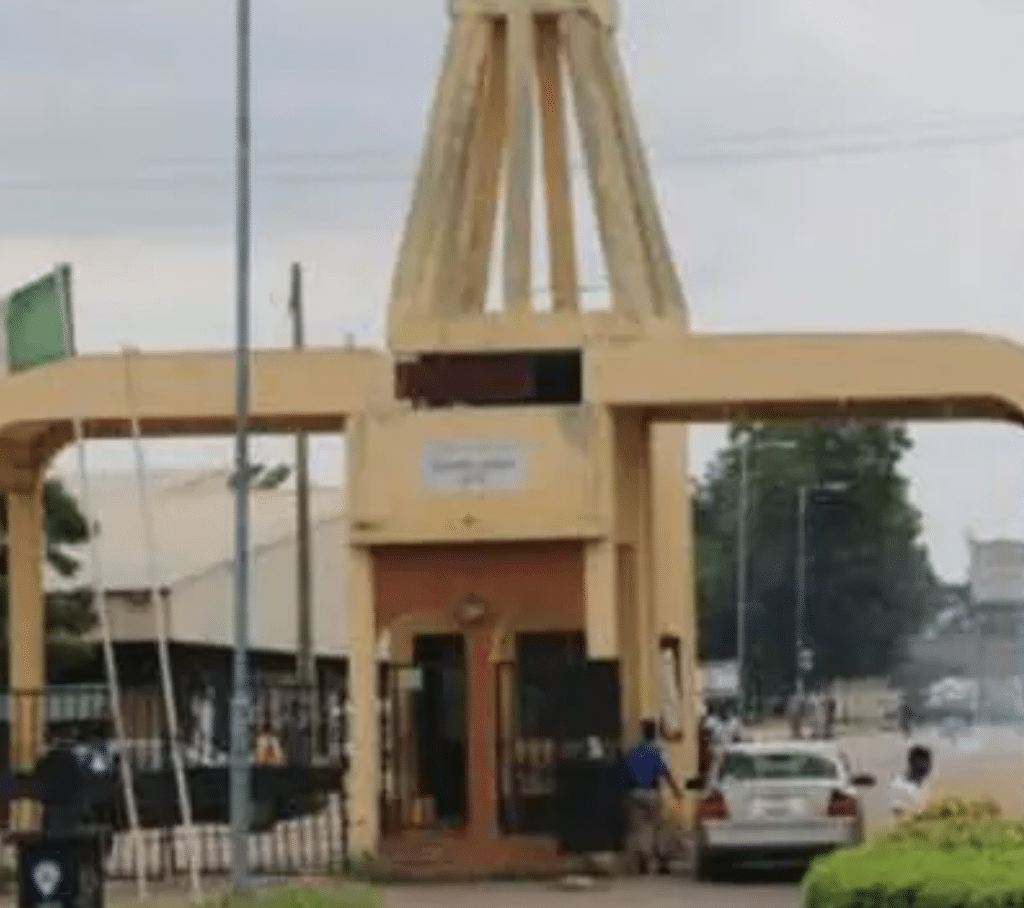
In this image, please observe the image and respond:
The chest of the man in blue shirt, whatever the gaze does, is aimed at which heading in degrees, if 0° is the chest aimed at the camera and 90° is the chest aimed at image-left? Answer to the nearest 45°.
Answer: approximately 225°

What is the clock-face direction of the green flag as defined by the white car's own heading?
The green flag is roughly at 9 o'clock from the white car.

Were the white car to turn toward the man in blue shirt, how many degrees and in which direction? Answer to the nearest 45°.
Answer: approximately 90° to its left

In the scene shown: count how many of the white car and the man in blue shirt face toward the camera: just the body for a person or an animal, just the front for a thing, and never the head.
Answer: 0

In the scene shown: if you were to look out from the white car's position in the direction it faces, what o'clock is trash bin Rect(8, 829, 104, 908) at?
The trash bin is roughly at 7 o'clock from the white car.

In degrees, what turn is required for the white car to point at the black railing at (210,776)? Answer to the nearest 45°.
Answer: approximately 90° to its left

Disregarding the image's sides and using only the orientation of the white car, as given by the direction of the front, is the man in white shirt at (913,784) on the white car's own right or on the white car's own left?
on the white car's own right

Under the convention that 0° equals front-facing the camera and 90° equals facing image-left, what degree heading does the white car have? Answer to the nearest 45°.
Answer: approximately 180°
